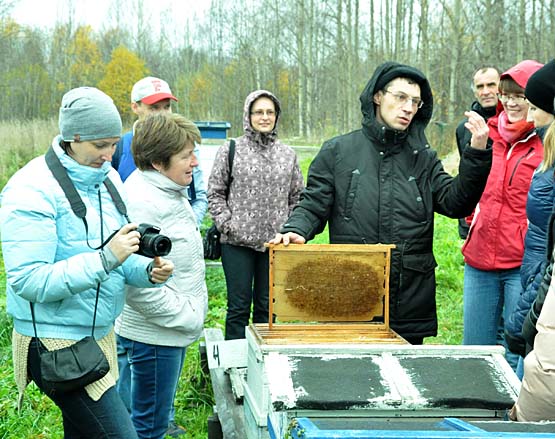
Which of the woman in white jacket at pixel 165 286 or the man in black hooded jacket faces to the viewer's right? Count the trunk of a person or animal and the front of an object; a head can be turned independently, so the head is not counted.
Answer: the woman in white jacket

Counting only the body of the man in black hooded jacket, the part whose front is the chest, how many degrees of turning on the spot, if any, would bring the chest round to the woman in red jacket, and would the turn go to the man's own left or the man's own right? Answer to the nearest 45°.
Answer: approximately 135° to the man's own left

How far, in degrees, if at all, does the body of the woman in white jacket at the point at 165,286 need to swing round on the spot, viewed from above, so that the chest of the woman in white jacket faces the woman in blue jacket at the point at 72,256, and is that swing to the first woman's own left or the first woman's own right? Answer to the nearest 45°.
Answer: approximately 135° to the first woman's own right

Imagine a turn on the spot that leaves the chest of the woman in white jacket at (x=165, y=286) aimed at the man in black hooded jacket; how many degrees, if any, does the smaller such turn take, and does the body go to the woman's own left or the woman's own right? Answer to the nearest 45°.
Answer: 0° — they already face them

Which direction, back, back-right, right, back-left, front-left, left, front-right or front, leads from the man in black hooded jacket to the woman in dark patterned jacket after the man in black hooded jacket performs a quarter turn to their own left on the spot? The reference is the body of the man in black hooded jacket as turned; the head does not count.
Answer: back-left

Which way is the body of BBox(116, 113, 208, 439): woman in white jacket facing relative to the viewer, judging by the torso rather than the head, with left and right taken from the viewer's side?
facing to the right of the viewer

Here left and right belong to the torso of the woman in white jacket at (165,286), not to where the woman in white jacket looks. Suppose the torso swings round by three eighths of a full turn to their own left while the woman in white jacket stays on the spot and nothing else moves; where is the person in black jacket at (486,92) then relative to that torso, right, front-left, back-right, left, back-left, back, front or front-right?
right

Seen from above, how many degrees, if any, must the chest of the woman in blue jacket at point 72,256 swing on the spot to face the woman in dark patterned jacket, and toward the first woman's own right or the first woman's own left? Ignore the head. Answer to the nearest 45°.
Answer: approximately 90° to the first woman's own left

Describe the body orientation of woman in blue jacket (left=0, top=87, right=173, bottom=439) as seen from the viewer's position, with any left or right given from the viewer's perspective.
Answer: facing the viewer and to the right of the viewer

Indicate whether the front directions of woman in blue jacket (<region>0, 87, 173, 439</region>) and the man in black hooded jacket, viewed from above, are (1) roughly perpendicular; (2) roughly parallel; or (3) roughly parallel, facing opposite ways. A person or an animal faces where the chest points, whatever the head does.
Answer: roughly perpendicular

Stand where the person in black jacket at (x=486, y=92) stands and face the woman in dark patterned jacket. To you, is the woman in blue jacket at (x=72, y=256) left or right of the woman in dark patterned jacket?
left

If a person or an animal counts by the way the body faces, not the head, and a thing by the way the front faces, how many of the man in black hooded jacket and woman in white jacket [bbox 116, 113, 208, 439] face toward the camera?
1

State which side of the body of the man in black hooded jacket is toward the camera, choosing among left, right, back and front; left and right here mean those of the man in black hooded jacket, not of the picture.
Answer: front
